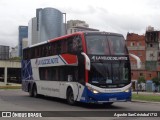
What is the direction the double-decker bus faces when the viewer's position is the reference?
facing the viewer and to the right of the viewer

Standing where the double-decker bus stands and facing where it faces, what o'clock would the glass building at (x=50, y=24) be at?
The glass building is roughly at 7 o'clock from the double-decker bus.
